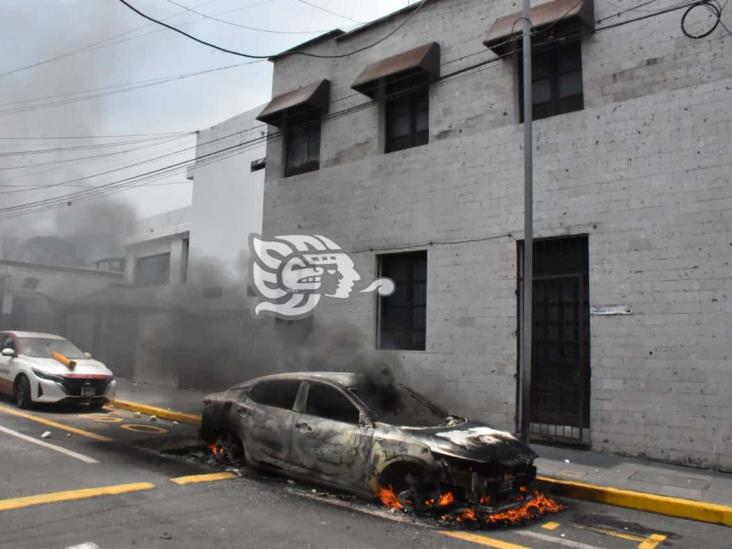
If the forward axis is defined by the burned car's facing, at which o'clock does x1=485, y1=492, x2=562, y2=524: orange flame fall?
The orange flame is roughly at 11 o'clock from the burned car.

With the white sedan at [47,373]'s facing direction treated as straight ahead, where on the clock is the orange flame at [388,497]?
The orange flame is roughly at 1 o'clock from the white sedan.

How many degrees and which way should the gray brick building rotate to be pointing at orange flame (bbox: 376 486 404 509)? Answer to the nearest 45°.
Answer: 0° — it already faces it

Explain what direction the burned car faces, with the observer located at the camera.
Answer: facing the viewer and to the right of the viewer

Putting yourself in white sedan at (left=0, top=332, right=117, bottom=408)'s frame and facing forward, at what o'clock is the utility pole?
The utility pole is roughly at 12 o'clock from the white sedan.

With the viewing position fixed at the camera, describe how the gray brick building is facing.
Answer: facing the viewer and to the left of the viewer

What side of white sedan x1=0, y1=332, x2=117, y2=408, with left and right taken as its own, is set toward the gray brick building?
front

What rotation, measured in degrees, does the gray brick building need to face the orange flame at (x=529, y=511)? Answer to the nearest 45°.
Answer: approximately 45° to its left

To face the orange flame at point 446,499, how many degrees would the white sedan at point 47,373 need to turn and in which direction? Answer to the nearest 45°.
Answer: approximately 45° to its right

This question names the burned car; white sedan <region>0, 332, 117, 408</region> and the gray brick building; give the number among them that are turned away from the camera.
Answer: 0

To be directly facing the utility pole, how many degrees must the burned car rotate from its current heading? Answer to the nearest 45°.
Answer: approximately 90° to its left

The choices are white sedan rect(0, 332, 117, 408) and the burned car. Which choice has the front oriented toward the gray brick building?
the white sedan

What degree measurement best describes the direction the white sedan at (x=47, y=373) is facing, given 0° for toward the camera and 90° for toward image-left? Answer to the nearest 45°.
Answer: approximately 315°
